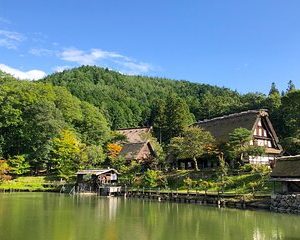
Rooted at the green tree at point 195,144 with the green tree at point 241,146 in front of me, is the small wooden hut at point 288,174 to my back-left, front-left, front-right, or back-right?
front-right

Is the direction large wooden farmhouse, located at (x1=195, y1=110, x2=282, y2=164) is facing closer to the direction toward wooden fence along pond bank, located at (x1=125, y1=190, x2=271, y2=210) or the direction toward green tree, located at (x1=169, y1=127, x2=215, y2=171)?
the wooden fence along pond bank

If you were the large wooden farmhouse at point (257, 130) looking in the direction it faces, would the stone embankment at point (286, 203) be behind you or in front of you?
in front

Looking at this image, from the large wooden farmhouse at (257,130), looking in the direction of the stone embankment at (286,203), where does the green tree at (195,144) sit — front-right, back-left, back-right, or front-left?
front-right

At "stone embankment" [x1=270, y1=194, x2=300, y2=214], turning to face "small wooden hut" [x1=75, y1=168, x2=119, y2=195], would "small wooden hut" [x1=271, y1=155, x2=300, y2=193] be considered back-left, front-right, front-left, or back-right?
front-right

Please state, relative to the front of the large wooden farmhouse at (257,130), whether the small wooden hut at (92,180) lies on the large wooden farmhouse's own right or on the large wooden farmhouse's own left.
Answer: on the large wooden farmhouse's own right

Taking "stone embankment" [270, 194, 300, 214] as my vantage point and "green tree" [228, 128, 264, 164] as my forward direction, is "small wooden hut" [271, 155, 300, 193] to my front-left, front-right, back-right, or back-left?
front-right
